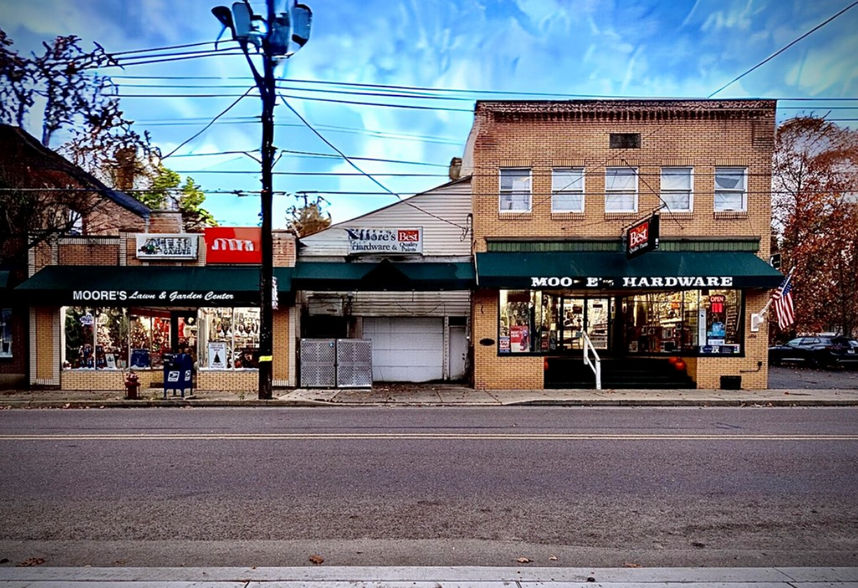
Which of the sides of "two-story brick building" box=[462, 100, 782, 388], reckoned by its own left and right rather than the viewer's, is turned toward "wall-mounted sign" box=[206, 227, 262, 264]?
right

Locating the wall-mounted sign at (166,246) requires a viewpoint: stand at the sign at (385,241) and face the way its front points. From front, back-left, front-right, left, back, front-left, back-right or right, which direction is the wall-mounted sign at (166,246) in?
right

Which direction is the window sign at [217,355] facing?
toward the camera

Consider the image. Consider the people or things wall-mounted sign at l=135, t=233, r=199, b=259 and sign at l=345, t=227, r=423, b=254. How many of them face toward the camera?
2

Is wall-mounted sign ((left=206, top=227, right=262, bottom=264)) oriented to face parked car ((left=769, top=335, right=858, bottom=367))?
no

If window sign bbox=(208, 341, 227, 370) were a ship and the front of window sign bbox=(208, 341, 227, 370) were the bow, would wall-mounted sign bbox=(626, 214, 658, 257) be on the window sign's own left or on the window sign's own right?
on the window sign's own left

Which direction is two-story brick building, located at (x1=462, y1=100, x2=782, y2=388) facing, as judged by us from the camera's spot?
facing the viewer

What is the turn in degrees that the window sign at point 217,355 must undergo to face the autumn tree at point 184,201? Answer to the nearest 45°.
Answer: approximately 180°

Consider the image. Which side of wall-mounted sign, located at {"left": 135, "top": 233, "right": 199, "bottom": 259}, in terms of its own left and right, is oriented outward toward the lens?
front

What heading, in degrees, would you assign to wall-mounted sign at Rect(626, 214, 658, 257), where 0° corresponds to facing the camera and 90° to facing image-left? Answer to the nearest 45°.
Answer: approximately 45°

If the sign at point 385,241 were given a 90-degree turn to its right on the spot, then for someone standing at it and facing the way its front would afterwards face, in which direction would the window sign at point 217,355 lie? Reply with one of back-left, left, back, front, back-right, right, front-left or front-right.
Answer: front
